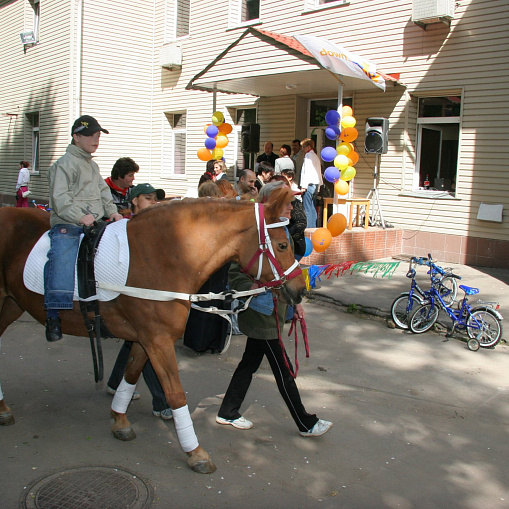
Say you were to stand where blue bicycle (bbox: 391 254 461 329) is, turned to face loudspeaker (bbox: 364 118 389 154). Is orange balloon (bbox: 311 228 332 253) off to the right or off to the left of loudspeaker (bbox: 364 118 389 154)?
left

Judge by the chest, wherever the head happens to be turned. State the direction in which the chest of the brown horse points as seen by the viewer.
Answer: to the viewer's right

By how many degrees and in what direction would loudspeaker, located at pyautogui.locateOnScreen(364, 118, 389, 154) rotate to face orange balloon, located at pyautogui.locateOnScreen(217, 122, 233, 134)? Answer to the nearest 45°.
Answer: approximately 90° to its right

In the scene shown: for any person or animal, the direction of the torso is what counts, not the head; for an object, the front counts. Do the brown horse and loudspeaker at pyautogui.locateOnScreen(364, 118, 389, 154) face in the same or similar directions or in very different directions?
very different directions

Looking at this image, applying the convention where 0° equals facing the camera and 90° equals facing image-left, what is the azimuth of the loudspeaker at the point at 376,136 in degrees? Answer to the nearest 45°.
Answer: approximately 45°

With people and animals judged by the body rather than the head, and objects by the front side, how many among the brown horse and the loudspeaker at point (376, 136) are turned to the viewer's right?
1
